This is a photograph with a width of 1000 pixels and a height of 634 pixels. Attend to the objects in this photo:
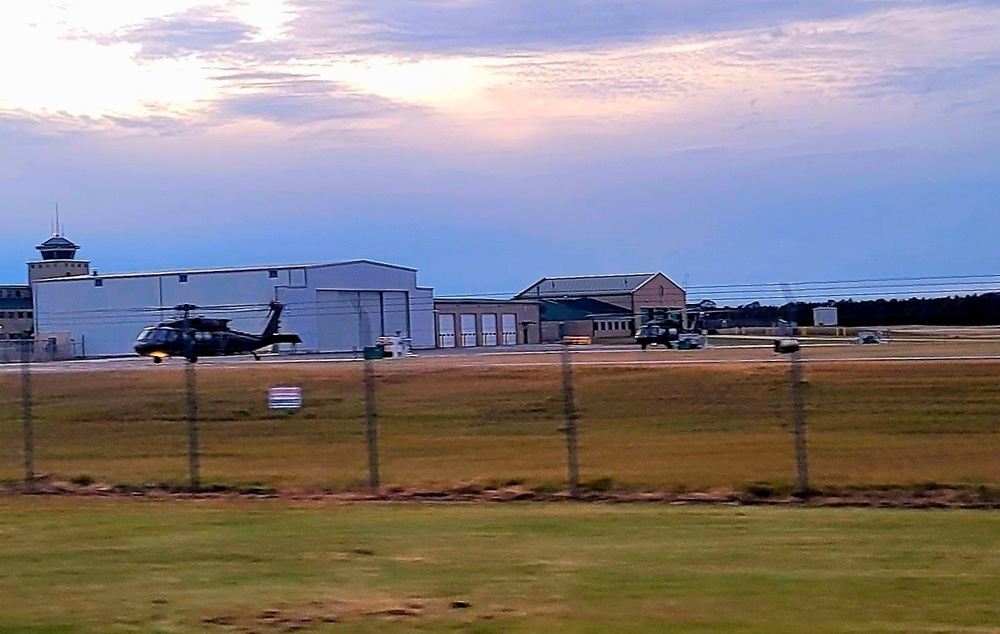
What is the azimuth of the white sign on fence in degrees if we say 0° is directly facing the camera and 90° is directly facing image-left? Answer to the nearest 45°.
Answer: approximately 0°
